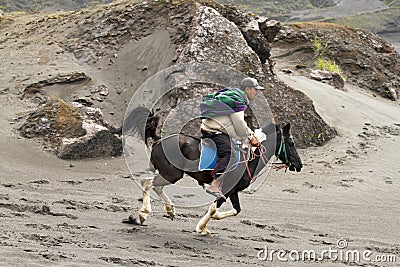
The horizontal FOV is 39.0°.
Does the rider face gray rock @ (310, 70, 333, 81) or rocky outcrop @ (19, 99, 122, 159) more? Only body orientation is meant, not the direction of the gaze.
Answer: the gray rock

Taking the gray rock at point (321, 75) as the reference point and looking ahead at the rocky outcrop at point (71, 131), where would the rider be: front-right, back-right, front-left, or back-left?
front-left

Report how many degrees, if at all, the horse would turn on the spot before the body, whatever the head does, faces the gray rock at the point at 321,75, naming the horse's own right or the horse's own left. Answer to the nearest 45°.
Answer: approximately 90° to the horse's own left

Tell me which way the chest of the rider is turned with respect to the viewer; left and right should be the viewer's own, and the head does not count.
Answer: facing to the right of the viewer

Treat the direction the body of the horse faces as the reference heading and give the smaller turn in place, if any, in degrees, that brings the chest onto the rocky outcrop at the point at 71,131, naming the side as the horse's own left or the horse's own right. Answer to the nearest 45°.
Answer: approximately 135° to the horse's own left

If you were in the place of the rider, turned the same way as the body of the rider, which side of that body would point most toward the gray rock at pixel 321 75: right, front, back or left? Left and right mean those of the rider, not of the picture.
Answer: left

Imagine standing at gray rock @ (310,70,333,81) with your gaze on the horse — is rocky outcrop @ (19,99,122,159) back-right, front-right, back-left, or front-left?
front-right

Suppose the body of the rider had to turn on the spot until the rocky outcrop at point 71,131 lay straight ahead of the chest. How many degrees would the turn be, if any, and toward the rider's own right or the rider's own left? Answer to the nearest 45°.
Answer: approximately 135° to the rider's own left

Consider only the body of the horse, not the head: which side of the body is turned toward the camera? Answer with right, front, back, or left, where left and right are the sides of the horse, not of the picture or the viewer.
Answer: right

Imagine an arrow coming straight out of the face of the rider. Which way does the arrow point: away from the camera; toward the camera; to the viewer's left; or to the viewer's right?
to the viewer's right
